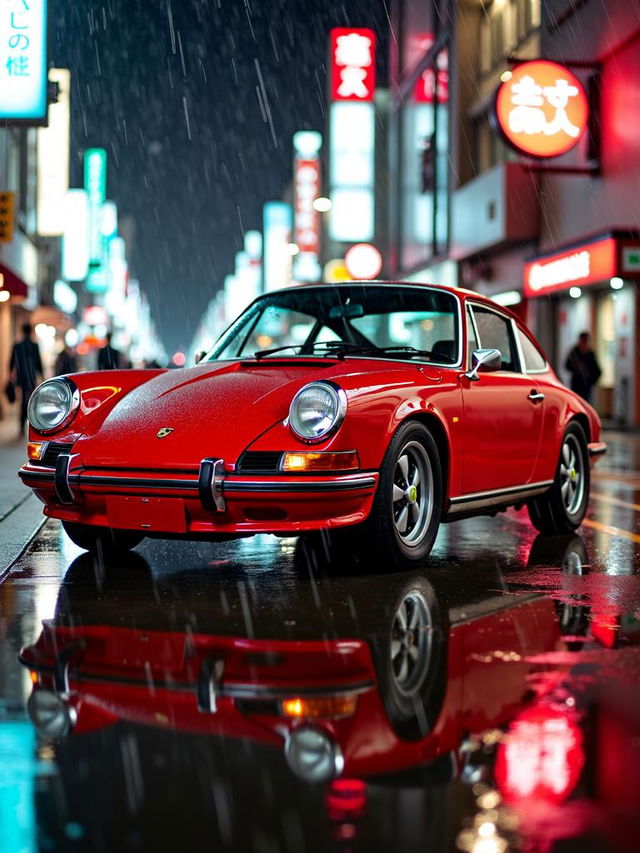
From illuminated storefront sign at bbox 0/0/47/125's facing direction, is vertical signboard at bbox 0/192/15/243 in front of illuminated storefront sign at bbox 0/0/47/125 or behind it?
behind

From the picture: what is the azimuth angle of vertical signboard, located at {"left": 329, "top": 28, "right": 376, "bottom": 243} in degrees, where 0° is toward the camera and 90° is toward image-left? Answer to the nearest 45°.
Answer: approximately 0°

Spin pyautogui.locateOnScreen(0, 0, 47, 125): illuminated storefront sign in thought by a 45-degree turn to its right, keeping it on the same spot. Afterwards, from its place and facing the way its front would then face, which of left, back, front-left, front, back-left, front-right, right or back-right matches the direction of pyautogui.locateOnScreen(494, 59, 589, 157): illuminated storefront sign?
back

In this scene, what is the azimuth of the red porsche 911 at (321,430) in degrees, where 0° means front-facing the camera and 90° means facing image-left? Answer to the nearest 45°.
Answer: approximately 45°

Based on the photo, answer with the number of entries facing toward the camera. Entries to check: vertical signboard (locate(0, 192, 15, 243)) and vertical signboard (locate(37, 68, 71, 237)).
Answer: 2

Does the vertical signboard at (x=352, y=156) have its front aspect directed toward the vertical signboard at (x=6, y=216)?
yes

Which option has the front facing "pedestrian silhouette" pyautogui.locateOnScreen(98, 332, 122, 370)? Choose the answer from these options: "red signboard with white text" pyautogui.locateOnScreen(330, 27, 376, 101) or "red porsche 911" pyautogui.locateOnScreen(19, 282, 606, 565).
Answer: the red signboard with white text

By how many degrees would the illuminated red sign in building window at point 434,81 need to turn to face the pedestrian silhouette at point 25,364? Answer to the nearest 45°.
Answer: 0° — it already faces them
